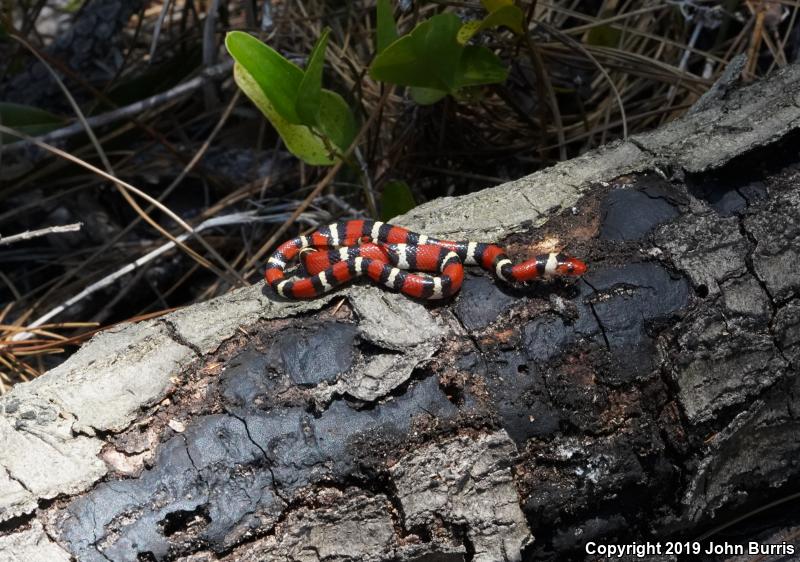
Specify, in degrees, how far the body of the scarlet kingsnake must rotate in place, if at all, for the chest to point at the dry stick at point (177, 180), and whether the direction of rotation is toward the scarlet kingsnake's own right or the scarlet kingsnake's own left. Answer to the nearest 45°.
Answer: approximately 135° to the scarlet kingsnake's own left

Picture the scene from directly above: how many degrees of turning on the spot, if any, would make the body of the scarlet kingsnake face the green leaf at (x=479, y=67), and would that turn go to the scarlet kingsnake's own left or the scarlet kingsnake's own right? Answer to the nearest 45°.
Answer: approximately 90° to the scarlet kingsnake's own left

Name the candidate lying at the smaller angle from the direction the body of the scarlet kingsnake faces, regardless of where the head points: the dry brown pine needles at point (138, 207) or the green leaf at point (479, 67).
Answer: the green leaf

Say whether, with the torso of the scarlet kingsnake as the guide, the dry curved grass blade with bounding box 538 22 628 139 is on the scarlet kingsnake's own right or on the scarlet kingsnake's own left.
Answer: on the scarlet kingsnake's own left

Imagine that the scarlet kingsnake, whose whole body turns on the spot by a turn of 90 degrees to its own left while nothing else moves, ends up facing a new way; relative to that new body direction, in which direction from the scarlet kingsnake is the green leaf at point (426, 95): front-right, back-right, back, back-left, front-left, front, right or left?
front

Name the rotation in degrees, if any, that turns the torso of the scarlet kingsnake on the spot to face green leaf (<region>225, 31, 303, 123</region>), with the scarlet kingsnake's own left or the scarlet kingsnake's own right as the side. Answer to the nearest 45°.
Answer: approximately 135° to the scarlet kingsnake's own left

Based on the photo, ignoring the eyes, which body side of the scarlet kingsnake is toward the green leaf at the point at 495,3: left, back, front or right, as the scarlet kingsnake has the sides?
left

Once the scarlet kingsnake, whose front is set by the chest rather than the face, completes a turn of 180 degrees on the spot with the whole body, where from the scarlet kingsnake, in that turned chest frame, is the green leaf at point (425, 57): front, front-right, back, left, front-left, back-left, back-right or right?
right

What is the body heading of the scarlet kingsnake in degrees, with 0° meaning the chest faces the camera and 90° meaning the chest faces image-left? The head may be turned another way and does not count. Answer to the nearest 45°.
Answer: approximately 270°
